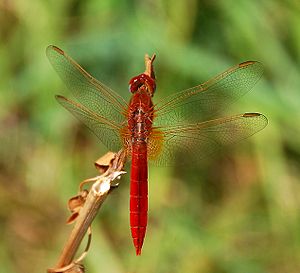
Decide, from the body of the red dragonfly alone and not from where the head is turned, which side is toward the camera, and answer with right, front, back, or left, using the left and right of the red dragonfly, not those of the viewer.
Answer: back
